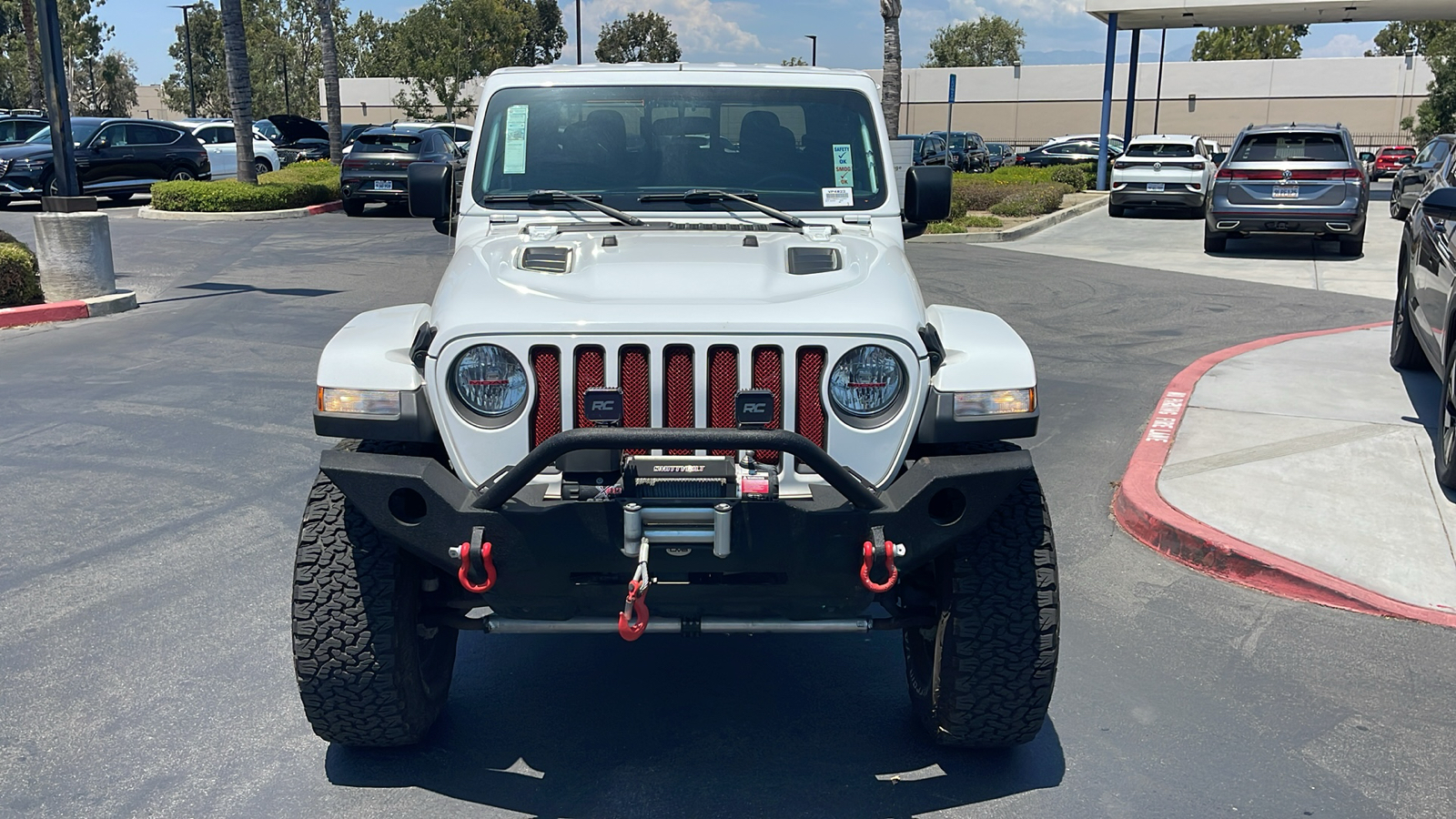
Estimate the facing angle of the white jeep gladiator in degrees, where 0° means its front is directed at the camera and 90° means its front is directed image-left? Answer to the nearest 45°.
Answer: approximately 0°

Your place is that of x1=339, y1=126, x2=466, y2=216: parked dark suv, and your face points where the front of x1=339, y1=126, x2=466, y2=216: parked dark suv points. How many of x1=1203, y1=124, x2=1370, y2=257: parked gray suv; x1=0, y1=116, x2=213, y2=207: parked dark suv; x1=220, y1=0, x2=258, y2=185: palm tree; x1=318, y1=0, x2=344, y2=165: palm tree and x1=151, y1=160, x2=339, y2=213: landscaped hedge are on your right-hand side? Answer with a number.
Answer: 1

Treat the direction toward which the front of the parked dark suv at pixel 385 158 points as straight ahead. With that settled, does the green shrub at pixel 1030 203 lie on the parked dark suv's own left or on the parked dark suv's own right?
on the parked dark suv's own right

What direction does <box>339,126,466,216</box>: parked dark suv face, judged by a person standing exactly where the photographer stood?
facing away from the viewer and to the right of the viewer

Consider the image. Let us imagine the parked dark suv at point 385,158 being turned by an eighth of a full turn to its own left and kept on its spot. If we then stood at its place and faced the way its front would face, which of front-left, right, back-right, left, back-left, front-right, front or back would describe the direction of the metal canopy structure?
right

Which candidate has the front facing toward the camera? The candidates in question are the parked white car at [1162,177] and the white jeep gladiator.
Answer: the white jeep gladiator

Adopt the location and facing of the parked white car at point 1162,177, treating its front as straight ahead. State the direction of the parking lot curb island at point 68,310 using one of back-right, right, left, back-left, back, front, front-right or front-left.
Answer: back-left

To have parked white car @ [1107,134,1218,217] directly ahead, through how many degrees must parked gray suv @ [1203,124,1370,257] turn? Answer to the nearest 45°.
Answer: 0° — it already faces it

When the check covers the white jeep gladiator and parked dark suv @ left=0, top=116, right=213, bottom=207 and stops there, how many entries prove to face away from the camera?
0

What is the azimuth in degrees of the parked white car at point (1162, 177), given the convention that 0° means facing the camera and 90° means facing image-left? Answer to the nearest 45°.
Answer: approximately 180°

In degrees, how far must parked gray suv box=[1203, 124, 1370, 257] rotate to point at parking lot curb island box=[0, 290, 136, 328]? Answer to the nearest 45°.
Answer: approximately 135° to its left

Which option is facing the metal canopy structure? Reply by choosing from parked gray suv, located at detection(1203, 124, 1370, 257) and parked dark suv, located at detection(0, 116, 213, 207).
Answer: the parked gray suv

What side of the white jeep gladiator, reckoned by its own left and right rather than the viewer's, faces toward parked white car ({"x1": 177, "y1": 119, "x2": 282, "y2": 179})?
back

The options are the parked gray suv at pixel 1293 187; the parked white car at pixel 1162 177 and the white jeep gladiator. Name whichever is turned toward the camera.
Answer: the white jeep gladiator

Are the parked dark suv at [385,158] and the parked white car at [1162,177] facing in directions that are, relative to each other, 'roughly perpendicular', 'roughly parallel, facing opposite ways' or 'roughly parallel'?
roughly parallel

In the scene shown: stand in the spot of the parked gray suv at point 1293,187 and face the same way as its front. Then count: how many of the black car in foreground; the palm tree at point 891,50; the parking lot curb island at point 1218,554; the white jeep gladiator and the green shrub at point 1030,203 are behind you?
3

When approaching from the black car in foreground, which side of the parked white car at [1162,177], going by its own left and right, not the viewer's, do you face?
back

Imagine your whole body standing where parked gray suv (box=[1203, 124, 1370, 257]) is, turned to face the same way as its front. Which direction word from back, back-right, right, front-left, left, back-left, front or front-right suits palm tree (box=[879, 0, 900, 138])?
front-left

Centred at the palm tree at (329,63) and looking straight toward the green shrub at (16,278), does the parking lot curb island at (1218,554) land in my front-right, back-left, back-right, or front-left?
front-left

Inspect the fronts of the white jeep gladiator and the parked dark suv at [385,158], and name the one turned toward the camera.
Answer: the white jeep gladiator

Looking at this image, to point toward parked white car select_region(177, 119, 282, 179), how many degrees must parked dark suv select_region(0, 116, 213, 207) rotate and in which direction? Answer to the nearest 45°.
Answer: approximately 180°

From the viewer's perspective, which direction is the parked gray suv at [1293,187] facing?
away from the camera
